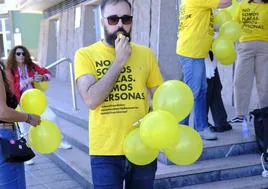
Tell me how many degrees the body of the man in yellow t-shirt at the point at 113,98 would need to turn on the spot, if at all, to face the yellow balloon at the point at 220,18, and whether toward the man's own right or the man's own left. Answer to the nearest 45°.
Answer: approximately 135° to the man's own left

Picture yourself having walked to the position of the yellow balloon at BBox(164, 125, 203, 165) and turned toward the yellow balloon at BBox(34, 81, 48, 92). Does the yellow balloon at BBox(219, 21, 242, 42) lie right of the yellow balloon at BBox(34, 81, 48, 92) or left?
right

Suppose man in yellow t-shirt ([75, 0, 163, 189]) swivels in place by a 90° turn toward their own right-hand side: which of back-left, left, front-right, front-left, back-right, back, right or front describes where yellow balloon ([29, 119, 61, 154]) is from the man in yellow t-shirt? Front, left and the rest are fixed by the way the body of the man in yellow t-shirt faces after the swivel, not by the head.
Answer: front-right
